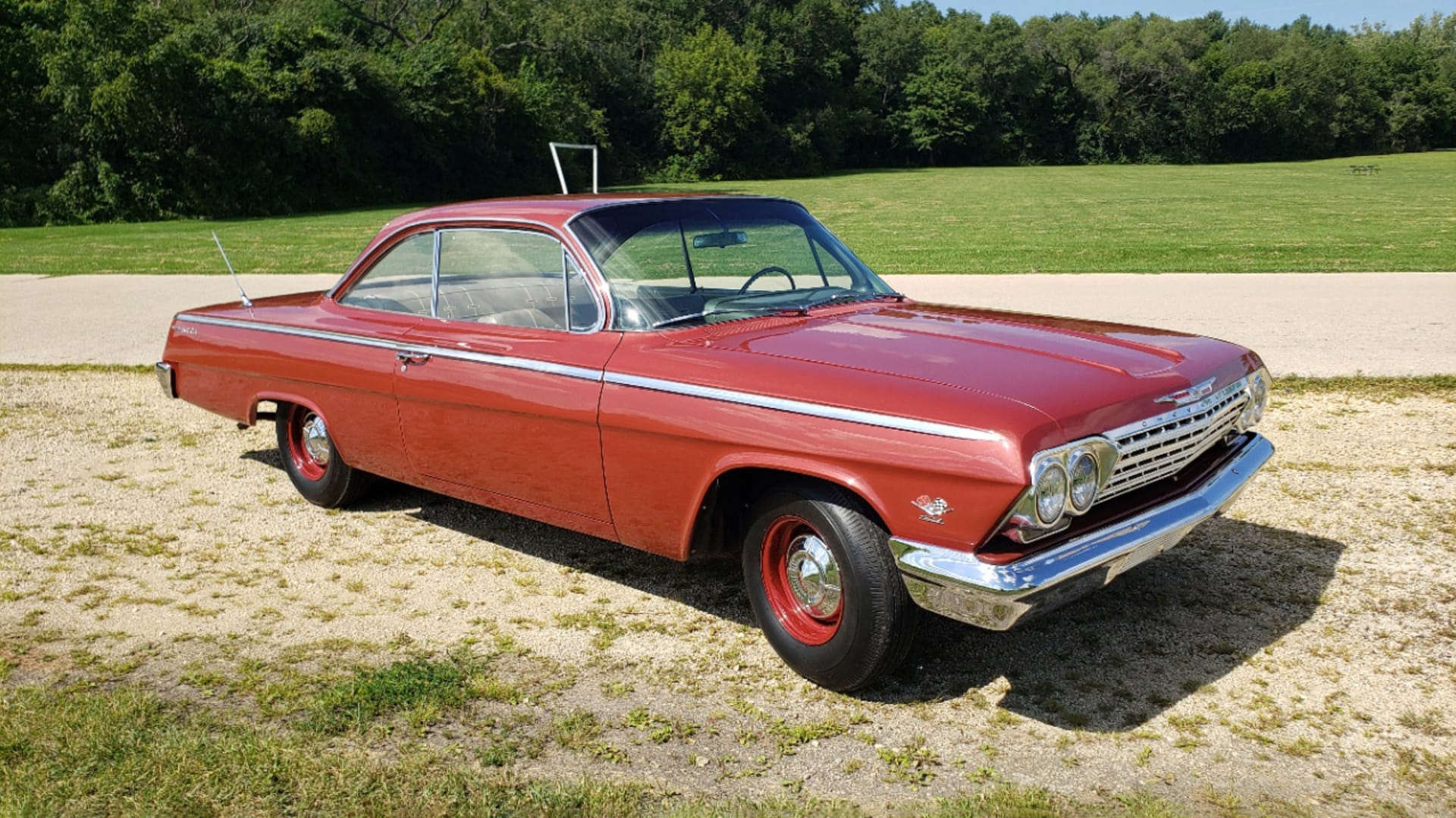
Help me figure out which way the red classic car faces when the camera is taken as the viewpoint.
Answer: facing the viewer and to the right of the viewer
